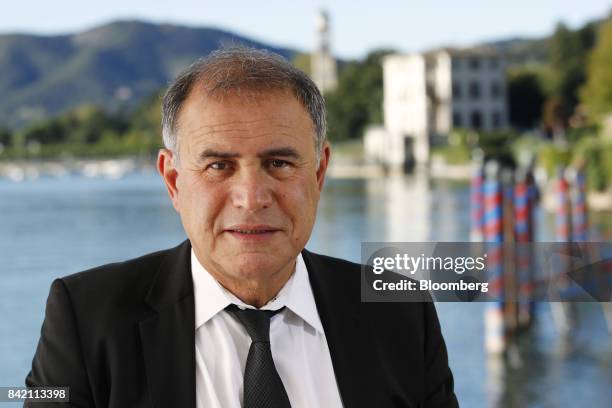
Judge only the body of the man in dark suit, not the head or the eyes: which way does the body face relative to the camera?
toward the camera

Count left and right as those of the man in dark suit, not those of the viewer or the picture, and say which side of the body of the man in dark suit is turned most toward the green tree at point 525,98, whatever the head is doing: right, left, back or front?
back

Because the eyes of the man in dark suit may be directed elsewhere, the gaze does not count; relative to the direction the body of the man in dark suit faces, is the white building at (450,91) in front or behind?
behind

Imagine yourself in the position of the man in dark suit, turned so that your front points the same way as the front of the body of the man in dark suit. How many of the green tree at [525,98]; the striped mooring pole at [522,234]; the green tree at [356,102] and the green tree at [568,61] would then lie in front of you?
0

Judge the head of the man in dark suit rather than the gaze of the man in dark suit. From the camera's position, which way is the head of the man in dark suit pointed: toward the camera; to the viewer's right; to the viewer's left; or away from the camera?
toward the camera

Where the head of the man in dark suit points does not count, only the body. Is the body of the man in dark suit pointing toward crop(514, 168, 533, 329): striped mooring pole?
no

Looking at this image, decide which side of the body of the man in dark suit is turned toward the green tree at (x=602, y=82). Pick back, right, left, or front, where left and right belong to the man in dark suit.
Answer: back

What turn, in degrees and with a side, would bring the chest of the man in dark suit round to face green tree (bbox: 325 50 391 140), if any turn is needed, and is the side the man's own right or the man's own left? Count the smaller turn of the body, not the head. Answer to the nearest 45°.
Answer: approximately 180°

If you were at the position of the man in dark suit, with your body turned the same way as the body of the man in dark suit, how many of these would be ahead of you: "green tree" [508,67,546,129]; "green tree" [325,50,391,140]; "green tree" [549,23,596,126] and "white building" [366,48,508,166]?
0

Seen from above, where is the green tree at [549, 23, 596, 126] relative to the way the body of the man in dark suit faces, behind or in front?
behind

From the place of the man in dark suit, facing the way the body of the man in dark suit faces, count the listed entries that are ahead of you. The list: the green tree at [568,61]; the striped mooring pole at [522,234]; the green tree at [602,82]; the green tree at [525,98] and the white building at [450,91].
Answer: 0

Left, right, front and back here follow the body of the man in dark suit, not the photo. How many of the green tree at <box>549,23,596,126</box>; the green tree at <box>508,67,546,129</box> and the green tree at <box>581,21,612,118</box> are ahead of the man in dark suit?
0
